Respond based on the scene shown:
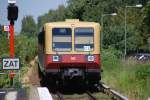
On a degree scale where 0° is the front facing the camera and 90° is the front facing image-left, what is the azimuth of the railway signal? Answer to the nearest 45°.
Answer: approximately 0°

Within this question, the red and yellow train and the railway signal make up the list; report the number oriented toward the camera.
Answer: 2

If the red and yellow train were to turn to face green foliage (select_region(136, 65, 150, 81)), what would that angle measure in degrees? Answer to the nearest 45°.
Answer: approximately 90° to its left
